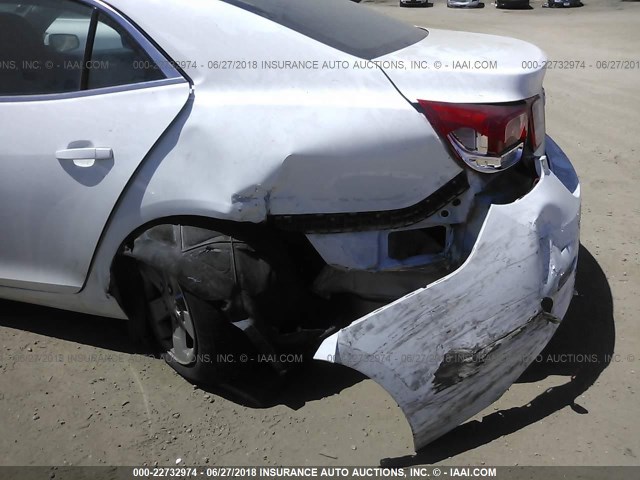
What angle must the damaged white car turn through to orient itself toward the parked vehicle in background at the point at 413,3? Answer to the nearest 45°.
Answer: approximately 45° to its right

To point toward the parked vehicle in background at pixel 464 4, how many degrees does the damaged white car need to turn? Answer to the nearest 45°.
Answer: approximately 45° to its right

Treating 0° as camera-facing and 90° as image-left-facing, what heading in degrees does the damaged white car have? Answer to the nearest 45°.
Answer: approximately 135°

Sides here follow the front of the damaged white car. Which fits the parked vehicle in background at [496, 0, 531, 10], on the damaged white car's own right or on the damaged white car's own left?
on the damaged white car's own right
